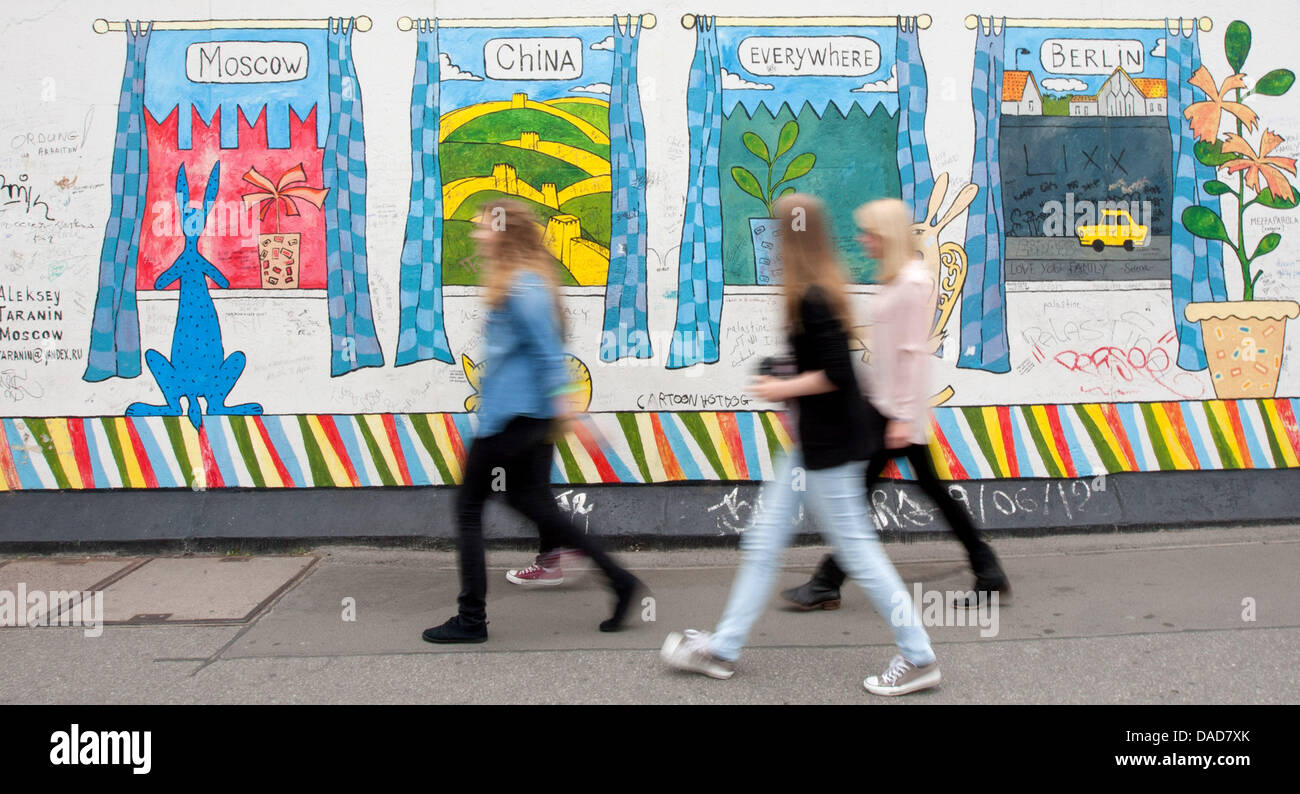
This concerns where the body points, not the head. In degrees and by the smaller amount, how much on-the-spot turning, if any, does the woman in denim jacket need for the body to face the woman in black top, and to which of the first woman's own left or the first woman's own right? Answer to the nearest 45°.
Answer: approximately 135° to the first woman's own left

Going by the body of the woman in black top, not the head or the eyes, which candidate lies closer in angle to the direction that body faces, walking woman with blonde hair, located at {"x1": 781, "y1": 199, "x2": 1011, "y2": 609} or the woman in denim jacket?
the woman in denim jacket

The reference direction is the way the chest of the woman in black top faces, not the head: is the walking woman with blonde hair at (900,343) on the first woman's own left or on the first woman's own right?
on the first woman's own right

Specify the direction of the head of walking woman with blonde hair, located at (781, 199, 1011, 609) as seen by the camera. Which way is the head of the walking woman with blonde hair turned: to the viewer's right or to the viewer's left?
to the viewer's left

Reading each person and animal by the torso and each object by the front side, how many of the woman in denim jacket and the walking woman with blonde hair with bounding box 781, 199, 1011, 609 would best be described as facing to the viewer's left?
2

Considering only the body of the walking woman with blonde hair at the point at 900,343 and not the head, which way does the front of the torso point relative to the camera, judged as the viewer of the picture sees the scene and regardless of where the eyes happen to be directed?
to the viewer's left

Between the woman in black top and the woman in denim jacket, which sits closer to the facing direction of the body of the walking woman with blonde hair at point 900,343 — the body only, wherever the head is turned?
the woman in denim jacket

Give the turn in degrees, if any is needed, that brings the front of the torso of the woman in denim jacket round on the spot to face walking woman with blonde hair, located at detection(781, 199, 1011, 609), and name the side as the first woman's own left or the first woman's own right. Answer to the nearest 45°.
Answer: approximately 180°

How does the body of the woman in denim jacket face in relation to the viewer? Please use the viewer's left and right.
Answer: facing to the left of the viewer

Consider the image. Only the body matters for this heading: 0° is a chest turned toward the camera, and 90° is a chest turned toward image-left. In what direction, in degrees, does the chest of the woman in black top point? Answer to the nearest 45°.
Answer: approximately 90°
